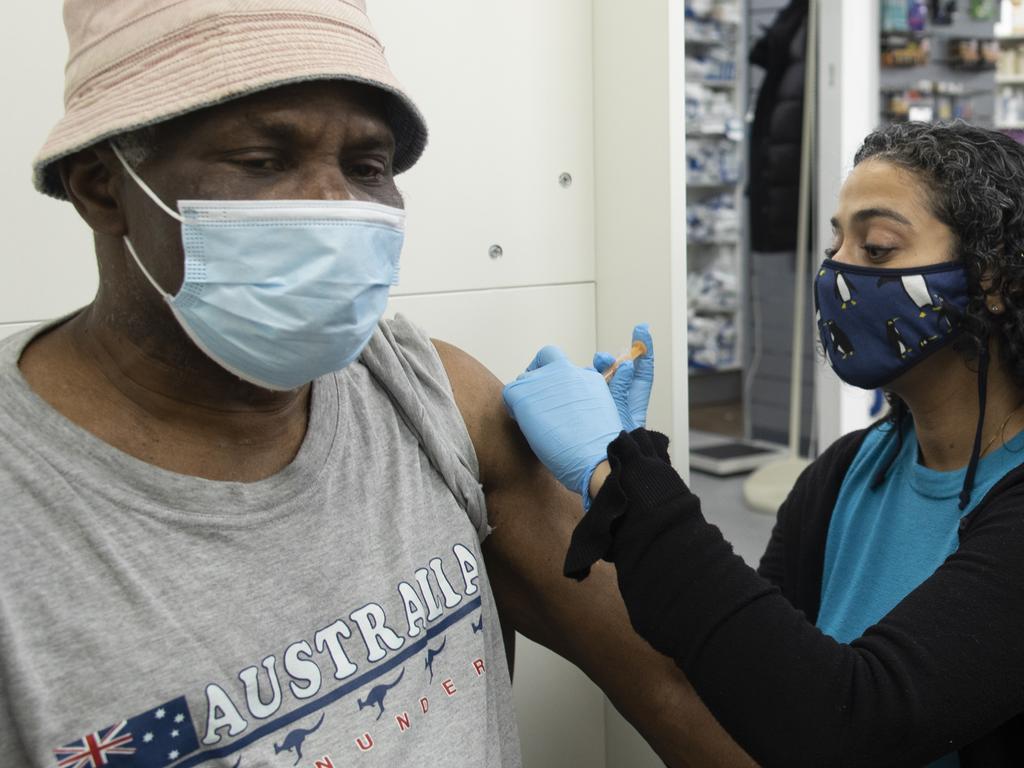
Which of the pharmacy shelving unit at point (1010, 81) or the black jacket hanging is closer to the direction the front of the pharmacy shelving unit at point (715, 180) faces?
the black jacket hanging

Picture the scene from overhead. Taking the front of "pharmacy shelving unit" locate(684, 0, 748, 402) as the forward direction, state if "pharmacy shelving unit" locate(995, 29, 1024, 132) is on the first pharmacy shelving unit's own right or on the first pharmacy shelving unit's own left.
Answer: on the first pharmacy shelving unit's own left
